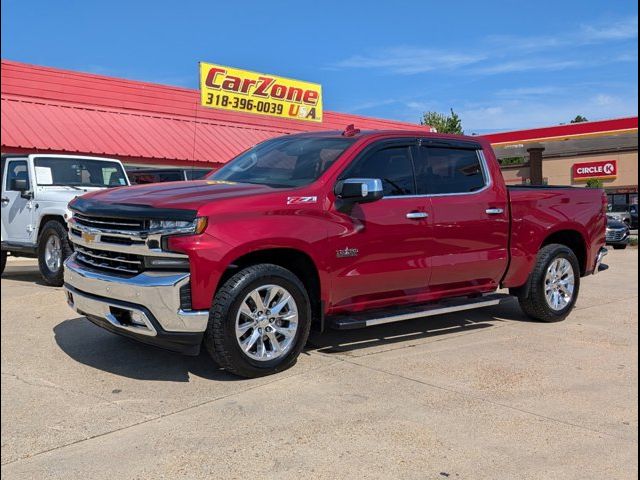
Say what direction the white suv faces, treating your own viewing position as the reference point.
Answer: facing the viewer and to the right of the viewer

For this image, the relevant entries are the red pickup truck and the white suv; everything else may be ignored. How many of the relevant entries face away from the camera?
0

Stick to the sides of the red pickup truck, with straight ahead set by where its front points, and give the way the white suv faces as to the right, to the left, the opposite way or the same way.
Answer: to the left

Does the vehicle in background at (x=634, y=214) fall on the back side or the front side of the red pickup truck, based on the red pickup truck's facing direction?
on the back side

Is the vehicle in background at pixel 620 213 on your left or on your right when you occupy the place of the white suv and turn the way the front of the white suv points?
on your left

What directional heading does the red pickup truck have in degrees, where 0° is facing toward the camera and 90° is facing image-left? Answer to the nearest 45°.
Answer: approximately 45°

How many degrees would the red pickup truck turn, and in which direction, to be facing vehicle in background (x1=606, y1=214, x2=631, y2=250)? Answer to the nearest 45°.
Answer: approximately 180°

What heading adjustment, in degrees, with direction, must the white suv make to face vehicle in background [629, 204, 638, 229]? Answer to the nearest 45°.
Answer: approximately 90° to its left

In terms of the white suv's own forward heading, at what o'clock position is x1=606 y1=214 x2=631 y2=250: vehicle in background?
The vehicle in background is roughly at 10 o'clock from the white suv.
